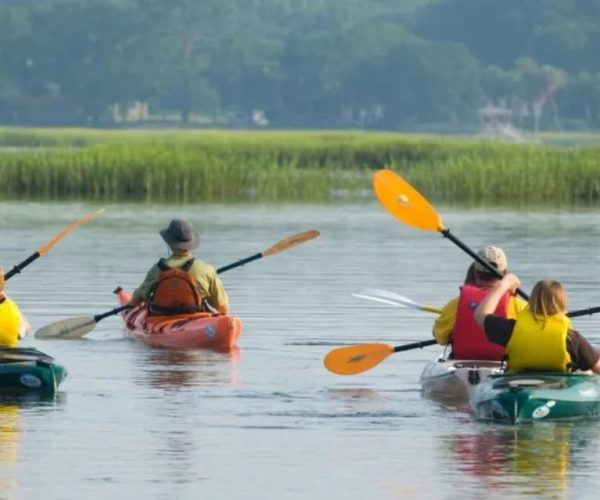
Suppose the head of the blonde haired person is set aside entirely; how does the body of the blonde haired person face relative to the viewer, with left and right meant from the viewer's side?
facing away from the viewer

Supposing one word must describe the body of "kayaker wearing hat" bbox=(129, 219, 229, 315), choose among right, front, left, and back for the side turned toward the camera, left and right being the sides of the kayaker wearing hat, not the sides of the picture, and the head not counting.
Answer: back

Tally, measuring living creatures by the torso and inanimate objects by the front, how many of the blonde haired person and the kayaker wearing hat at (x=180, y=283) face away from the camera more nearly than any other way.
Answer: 2

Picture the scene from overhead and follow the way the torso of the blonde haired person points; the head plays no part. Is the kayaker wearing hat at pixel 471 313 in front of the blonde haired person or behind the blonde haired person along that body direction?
in front

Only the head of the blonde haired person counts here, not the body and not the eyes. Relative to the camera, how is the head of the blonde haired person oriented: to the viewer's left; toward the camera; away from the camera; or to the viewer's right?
away from the camera

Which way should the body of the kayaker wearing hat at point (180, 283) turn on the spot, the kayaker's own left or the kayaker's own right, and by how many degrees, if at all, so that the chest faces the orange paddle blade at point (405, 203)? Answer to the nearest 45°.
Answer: approximately 135° to the kayaker's own right

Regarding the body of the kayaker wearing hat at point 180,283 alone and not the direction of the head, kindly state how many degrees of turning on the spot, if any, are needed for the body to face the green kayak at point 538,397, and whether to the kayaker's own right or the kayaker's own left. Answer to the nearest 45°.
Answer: approximately 135° to the kayaker's own right
